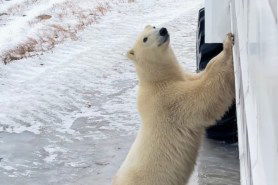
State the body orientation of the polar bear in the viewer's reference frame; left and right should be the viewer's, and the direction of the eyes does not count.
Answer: facing to the right of the viewer

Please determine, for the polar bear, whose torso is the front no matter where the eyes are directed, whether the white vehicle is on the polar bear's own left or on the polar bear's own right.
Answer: on the polar bear's own right
